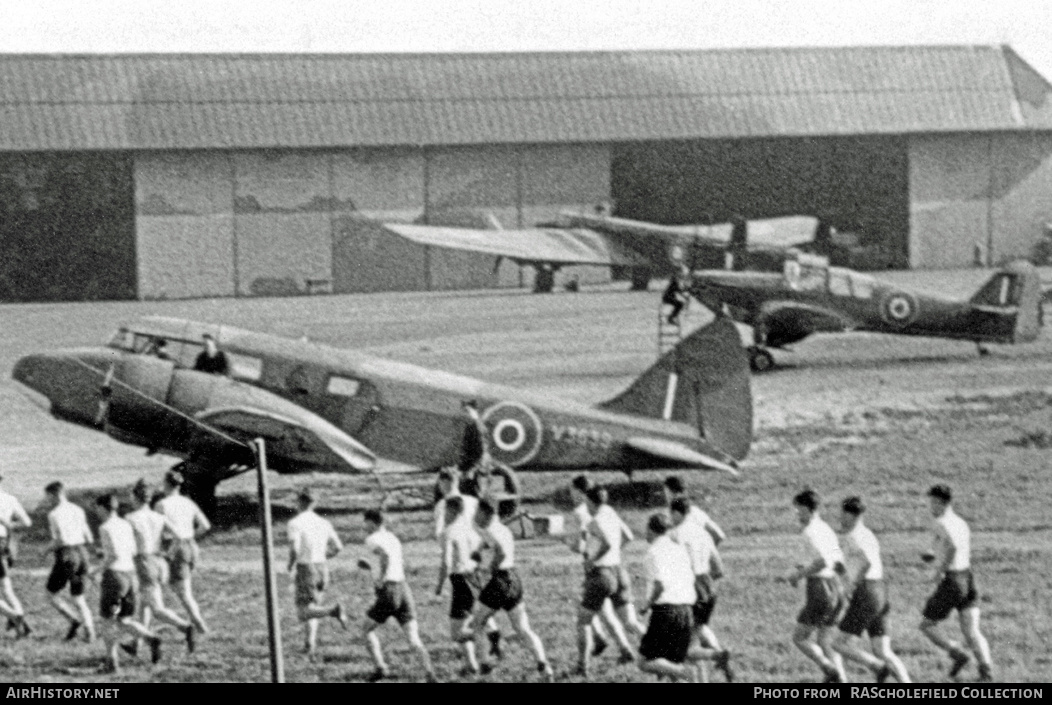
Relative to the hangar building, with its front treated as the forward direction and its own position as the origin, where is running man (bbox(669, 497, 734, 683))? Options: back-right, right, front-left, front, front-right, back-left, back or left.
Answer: front

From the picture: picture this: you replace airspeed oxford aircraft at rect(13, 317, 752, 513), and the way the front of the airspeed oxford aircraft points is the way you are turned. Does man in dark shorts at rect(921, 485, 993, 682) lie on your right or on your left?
on your left

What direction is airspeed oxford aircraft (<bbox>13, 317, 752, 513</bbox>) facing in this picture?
to the viewer's left

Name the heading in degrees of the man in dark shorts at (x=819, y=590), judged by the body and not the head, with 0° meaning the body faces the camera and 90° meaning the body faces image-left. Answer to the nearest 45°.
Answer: approximately 90°

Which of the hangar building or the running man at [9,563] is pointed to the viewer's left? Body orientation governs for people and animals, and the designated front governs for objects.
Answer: the running man

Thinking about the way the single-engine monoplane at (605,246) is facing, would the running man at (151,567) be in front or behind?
in front

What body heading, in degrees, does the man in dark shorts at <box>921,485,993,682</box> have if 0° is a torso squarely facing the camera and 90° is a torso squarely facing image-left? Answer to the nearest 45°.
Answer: approximately 90°

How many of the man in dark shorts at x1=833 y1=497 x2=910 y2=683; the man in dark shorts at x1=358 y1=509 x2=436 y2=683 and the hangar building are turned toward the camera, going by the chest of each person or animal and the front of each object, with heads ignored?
1

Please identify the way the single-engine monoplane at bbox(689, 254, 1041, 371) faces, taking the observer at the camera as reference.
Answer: facing to the left of the viewer

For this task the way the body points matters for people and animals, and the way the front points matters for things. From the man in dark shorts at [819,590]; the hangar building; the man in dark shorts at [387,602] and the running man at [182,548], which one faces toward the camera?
the hangar building

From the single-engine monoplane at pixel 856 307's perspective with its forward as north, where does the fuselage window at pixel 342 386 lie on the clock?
The fuselage window is roughly at 10 o'clock from the single-engine monoplane.

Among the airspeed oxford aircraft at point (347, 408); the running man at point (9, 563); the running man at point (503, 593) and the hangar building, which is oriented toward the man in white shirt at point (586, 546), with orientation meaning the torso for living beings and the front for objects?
the hangar building

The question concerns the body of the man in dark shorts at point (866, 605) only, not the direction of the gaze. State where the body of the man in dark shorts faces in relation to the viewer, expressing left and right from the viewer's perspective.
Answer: facing to the left of the viewer

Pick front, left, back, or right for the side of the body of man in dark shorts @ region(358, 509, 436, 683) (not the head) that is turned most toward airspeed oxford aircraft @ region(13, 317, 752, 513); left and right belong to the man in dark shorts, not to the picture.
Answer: right

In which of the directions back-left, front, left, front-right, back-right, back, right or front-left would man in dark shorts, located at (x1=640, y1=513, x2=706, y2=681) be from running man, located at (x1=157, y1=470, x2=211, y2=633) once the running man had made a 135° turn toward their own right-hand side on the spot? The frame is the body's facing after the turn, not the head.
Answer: front-right

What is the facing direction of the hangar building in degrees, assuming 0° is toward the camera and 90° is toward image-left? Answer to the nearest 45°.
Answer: approximately 0°

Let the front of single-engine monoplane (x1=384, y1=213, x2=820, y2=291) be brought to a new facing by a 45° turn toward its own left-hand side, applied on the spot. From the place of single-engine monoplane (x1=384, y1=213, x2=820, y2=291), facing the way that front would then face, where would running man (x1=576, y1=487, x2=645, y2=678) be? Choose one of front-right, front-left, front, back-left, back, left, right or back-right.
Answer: front
